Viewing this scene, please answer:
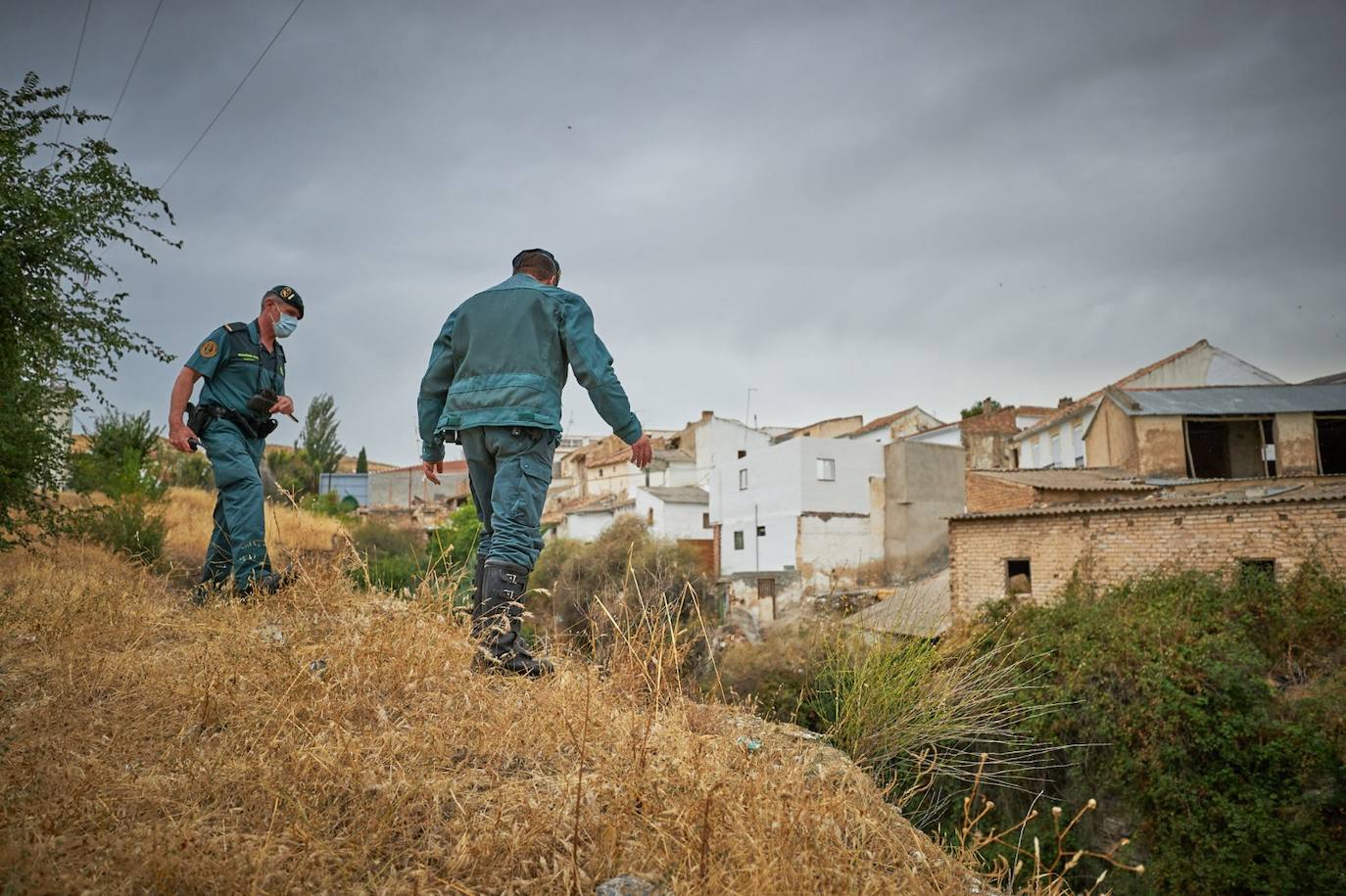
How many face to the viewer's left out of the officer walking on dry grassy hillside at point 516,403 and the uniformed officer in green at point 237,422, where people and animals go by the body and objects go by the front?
0

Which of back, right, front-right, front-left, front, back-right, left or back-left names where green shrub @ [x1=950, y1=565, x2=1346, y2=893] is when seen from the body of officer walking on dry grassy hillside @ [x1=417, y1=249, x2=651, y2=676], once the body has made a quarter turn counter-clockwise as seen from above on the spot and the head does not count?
right

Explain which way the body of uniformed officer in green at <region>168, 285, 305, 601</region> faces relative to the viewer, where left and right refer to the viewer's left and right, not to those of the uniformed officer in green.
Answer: facing the viewer and to the right of the viewer

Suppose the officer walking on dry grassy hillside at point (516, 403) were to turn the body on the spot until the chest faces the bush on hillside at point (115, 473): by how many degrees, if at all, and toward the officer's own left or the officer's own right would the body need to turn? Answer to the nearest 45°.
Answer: approximately 90° to the officer's own left

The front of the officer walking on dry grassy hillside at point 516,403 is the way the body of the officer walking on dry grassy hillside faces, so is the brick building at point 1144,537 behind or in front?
in front

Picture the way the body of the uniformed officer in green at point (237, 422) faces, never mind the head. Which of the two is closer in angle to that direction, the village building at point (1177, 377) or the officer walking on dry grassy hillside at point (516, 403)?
the officer walking on dry grassy hillside

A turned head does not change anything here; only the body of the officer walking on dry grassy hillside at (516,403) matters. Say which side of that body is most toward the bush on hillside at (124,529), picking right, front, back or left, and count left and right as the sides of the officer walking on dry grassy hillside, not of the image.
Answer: left

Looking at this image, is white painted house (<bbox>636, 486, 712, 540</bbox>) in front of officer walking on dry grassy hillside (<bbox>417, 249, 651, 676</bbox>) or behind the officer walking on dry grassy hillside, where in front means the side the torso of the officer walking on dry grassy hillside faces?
in front

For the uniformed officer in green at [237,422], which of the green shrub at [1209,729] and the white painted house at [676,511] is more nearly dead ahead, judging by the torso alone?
the green shrub

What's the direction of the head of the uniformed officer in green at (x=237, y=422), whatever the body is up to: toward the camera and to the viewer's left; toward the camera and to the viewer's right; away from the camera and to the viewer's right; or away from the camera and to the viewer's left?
toward the camera and to the viewer's right

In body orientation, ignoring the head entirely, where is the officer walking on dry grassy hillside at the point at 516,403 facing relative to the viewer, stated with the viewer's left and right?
facing away from the viewer and to the right of the viewer

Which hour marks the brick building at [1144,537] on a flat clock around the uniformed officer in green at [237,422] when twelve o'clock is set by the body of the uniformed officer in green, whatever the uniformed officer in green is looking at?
The brick building is roughly at 10 o'clock from the uniformed officer in green.
